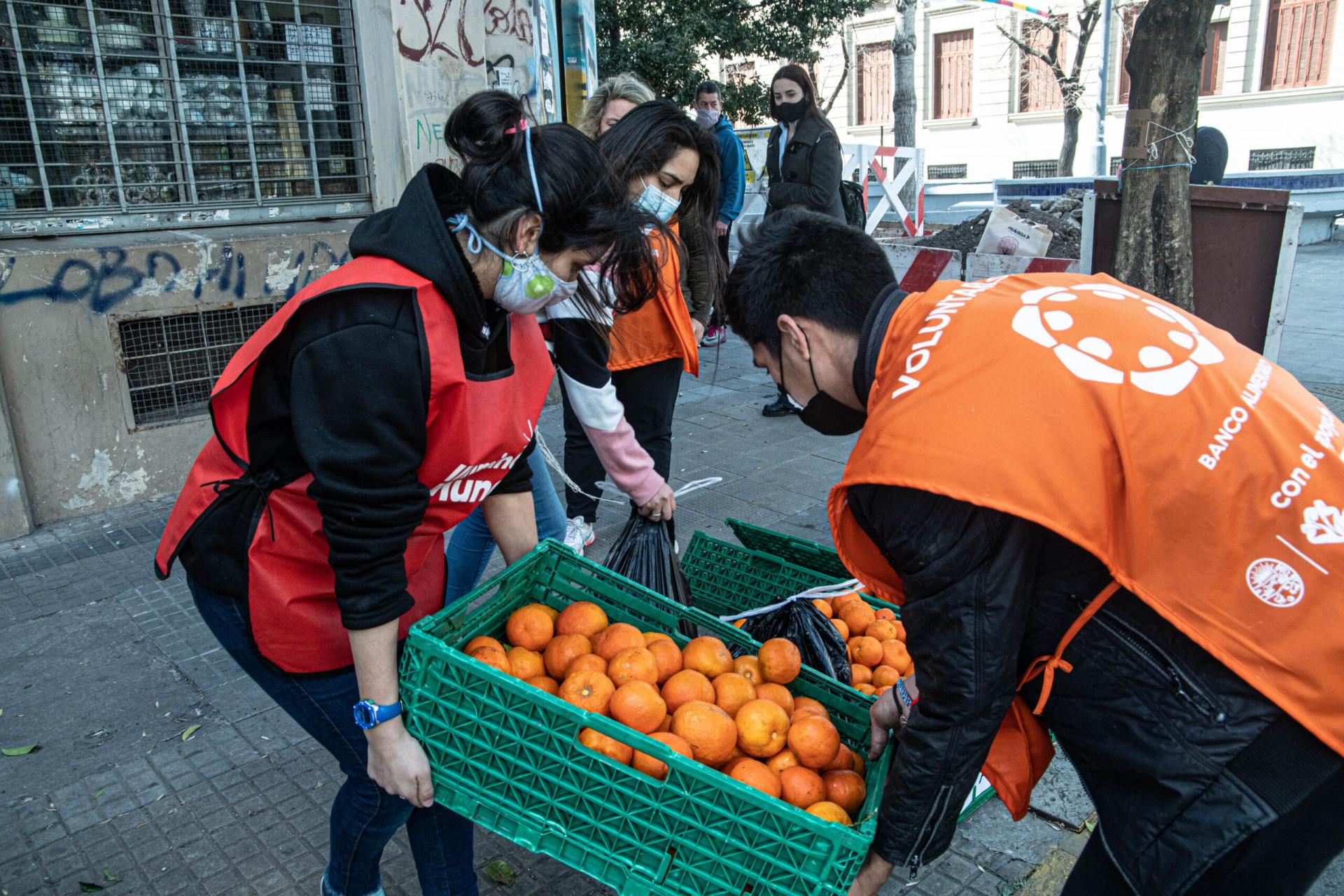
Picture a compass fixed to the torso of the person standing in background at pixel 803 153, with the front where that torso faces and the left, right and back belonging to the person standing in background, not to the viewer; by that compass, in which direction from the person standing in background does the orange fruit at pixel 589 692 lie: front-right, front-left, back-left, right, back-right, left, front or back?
front-left

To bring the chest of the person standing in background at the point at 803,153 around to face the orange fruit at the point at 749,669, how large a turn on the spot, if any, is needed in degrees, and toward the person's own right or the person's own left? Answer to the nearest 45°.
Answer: approximately 45° to the person's own left

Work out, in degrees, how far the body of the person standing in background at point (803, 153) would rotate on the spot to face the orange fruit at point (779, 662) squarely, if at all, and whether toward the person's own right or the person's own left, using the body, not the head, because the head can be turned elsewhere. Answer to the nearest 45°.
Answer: approximately 45° to the person's own left

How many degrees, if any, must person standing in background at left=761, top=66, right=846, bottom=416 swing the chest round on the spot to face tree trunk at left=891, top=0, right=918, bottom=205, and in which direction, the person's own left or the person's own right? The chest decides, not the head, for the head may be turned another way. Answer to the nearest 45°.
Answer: approximately 135° to the person's own right

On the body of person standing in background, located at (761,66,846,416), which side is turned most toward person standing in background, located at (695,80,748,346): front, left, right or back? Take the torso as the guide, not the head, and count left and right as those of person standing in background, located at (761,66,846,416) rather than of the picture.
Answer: right

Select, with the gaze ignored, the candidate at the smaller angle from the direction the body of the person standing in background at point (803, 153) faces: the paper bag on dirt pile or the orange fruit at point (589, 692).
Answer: the orange fruit

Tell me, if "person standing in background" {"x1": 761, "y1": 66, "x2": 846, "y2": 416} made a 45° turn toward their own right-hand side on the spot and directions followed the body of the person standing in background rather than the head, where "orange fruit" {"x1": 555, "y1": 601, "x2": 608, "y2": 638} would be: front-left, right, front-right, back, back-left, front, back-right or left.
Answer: left

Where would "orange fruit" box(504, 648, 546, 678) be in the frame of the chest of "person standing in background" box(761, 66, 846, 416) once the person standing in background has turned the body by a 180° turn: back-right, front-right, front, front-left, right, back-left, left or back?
back-right

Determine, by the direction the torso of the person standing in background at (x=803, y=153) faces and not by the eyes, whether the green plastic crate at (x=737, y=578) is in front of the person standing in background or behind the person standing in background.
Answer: in front

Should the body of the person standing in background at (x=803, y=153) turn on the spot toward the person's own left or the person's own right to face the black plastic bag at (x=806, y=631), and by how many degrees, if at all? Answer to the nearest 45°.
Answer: approximately 45° to the person's own left

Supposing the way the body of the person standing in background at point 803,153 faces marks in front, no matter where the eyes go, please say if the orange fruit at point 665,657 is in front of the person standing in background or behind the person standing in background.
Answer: in front

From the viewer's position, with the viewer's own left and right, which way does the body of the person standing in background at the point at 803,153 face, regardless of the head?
facing the viewer and to the left of the viewer

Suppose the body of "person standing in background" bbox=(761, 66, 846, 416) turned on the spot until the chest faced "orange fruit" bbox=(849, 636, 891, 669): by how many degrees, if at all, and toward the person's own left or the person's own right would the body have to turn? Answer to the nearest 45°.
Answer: approximately 45° to the person's own left

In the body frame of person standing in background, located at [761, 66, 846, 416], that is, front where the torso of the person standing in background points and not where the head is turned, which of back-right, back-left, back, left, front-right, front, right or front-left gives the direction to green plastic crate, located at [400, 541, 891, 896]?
front-left

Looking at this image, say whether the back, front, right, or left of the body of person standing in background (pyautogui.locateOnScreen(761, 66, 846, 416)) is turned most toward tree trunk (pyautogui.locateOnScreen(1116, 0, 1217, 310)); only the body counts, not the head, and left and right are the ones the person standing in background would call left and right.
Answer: left

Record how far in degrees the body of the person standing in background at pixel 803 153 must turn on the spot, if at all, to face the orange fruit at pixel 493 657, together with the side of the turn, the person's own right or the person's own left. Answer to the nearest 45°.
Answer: approximately 45° to the person's own left

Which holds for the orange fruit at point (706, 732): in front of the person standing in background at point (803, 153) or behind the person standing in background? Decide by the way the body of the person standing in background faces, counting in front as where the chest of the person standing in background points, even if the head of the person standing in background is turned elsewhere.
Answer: in front

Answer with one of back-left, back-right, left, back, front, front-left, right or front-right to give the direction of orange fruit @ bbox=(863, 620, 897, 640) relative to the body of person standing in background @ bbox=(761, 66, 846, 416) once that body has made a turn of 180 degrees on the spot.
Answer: back-right
